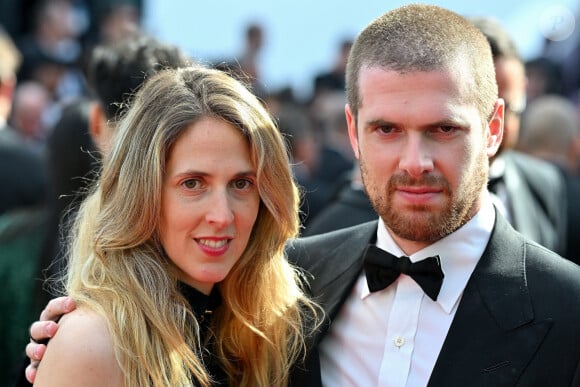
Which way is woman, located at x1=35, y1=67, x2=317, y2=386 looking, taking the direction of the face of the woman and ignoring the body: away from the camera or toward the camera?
toward the camera

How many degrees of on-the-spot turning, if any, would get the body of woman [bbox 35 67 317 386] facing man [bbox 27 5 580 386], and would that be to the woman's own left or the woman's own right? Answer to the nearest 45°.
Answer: approximately 45° to the woman's own left

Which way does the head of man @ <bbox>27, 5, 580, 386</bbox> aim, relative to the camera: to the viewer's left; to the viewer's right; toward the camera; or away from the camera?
toward the camera

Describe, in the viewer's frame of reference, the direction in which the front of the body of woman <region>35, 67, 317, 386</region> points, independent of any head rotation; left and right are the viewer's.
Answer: facing the viewer and to the right of the viewer

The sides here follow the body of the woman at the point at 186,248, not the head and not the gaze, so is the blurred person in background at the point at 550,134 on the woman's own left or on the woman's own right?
on the woman's own left
